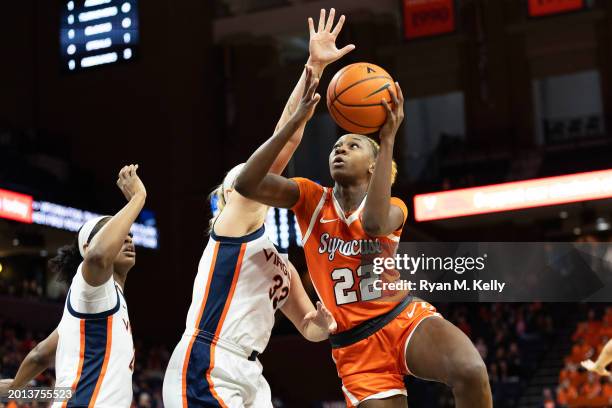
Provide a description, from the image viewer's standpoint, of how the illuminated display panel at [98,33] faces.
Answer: facing the viewer and to the left of the viewer

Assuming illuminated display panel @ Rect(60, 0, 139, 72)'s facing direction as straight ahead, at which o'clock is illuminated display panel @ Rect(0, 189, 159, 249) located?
illuminated display panel @ Rect(0, 189, 159, 249) is roughly at 4 o'clock from illuminated display panel @ Rect(60, 0, 139, 72).

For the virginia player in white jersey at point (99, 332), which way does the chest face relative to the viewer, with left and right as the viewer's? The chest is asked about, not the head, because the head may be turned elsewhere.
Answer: facing to the right of the viewer

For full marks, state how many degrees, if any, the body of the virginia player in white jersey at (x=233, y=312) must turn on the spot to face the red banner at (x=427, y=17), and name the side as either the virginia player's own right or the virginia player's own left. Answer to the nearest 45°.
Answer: approximately 135° to the virginia player's own left

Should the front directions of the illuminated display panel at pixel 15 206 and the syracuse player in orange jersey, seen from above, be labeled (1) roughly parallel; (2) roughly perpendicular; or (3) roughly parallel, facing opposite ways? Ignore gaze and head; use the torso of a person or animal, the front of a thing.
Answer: roughly perpendicular

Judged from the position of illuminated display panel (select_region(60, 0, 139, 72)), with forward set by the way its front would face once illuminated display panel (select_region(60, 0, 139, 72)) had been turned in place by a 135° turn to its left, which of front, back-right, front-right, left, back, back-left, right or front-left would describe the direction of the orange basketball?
right

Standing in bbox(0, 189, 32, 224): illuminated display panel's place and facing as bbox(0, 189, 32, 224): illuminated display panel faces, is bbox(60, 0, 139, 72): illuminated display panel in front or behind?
in front

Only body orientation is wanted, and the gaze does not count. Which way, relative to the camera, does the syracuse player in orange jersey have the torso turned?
toward the camera

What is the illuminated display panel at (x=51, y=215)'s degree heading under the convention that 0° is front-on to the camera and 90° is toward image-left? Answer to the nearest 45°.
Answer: approximately 315°

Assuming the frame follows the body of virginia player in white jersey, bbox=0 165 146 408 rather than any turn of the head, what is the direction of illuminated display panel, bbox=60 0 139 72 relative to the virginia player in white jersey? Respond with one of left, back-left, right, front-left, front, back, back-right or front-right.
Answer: left
